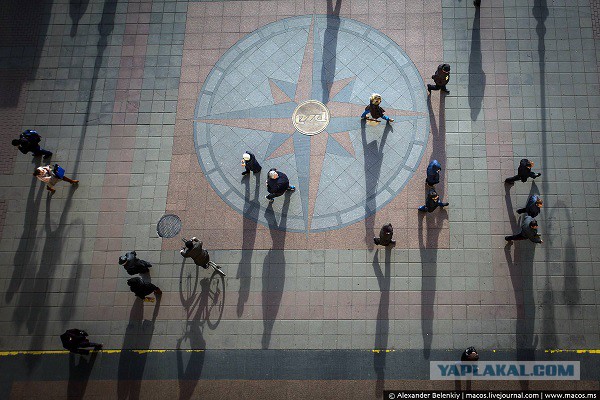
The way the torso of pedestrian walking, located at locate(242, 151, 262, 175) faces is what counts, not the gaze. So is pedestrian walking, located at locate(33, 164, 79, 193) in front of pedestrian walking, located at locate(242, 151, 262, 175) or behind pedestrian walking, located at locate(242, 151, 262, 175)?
in front

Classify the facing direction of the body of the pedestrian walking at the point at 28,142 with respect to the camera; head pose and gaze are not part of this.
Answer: to the viewer's left

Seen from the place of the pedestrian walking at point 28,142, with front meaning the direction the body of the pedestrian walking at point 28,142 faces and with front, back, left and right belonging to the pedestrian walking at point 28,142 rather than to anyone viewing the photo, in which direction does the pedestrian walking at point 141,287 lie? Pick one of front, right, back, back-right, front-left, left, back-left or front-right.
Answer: back-left

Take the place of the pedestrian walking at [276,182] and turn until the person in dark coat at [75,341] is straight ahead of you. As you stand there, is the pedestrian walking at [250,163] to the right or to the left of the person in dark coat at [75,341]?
right

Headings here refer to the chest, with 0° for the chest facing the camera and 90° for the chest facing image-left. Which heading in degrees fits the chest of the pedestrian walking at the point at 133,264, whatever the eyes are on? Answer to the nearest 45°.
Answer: approximately 90°
